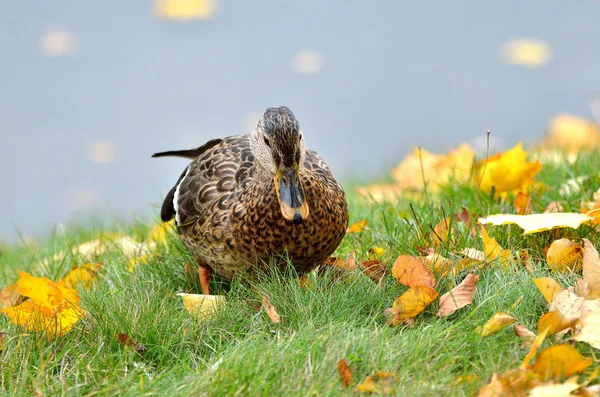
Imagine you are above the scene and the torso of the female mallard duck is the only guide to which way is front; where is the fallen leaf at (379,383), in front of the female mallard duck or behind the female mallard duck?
in front

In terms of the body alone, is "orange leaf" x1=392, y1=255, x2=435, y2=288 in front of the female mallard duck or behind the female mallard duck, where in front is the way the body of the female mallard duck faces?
in front

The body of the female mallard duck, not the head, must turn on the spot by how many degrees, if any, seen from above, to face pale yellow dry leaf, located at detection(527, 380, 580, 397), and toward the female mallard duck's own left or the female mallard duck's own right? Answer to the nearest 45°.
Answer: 0° — it already faces it

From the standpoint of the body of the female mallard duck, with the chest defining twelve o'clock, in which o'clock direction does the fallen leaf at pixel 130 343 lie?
The fallen leaf is roughly at 3 o'clock from the female mallard duck.

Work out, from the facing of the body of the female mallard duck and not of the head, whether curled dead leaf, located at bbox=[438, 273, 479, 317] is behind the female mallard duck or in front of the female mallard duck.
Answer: in front

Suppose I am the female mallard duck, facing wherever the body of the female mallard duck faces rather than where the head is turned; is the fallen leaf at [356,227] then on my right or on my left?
on my left

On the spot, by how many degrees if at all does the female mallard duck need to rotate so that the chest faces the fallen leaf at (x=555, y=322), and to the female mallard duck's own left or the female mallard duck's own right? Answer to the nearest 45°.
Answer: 0° — it already faces it
